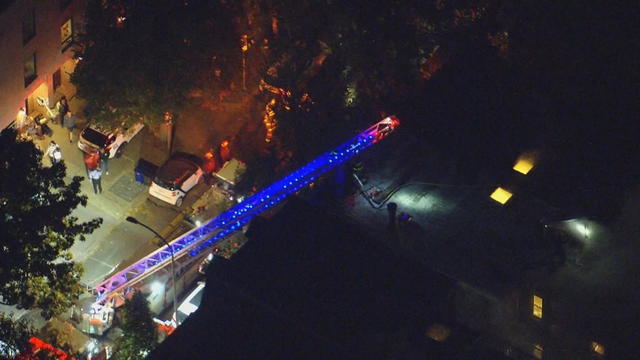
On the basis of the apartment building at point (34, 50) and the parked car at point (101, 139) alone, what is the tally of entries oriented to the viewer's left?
0

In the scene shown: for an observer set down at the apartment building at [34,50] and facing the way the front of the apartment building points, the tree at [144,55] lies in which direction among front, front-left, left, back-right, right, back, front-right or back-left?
front

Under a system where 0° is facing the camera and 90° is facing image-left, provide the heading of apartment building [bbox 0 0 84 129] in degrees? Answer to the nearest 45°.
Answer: approximately 315°

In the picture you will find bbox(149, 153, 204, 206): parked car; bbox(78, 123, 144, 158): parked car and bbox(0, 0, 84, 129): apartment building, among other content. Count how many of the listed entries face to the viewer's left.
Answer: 0
